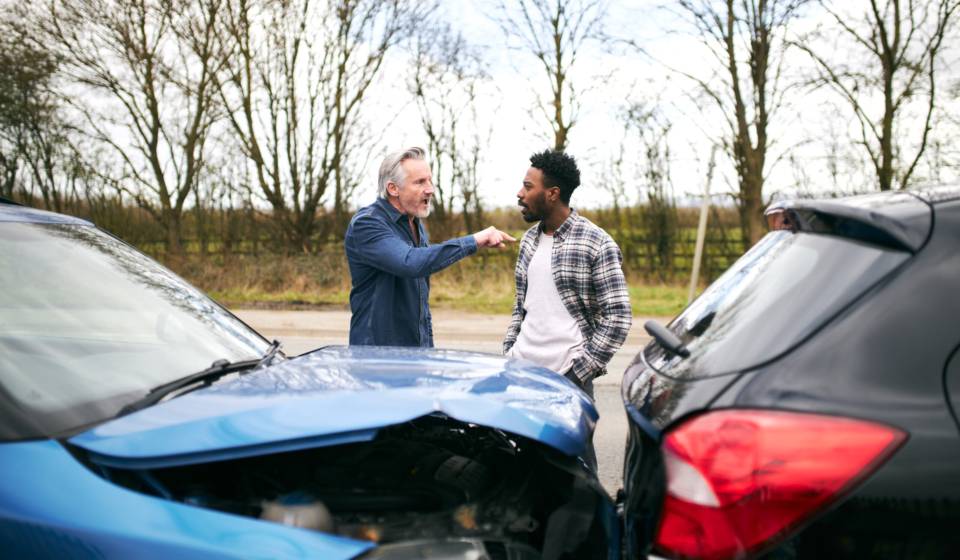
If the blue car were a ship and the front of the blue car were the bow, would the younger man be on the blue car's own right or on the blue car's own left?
on the blue car's own left

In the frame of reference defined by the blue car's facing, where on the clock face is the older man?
The older man is roughly at 8 o'clock from the blue car.

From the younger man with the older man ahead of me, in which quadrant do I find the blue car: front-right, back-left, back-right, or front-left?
front-left

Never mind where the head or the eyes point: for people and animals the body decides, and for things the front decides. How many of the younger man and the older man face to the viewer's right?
1

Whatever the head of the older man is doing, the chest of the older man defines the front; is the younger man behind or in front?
in front

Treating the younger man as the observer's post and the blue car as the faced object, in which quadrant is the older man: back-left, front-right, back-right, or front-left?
front-right

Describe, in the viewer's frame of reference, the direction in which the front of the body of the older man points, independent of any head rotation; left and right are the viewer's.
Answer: facing to the right of the viewer

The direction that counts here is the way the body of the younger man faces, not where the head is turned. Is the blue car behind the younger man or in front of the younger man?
in front

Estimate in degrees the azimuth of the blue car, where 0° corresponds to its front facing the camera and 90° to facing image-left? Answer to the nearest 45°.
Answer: approximately 315°

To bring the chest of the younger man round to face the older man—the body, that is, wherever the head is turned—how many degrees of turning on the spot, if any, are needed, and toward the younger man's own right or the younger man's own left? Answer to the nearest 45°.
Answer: approximately 45° to the younger man's own right

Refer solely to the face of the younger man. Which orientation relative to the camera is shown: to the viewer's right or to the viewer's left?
to the viewer's left

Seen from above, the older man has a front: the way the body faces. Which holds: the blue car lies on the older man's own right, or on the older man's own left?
on the older man's own right
